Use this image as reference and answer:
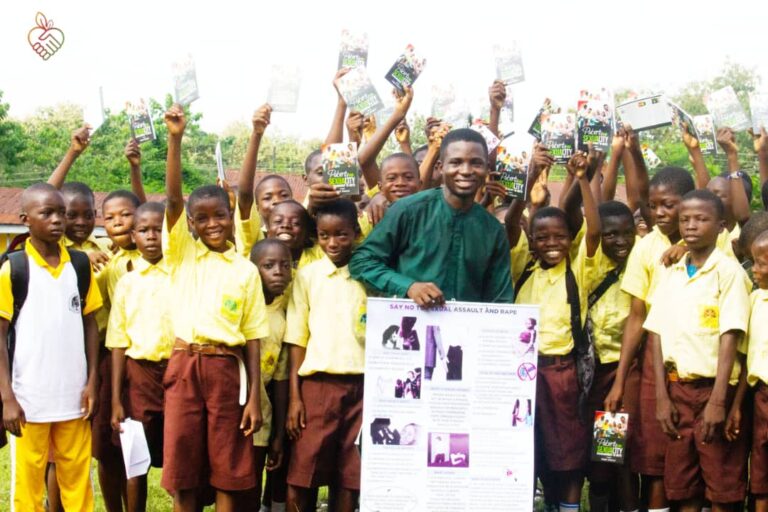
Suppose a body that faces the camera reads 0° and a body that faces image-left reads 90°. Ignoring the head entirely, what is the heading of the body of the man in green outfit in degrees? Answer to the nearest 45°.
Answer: approximately 0°
